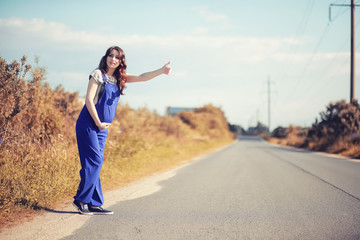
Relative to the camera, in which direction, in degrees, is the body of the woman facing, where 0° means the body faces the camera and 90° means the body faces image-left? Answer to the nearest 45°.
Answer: approximately 315°
